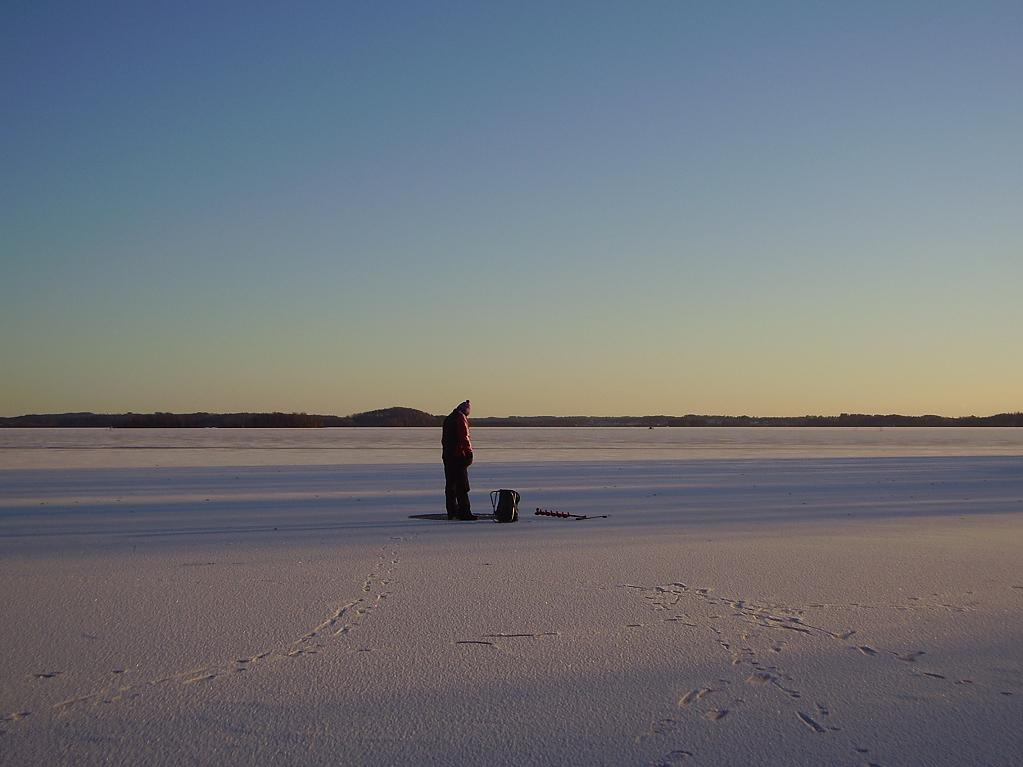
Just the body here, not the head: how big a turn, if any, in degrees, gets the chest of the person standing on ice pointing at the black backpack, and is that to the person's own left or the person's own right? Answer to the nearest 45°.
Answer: approximately 45° to the person's own right

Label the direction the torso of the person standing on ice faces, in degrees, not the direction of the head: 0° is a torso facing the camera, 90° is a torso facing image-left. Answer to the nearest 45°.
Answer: approximately 270°

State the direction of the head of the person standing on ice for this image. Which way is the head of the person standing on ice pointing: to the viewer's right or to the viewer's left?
to the viewer's right
